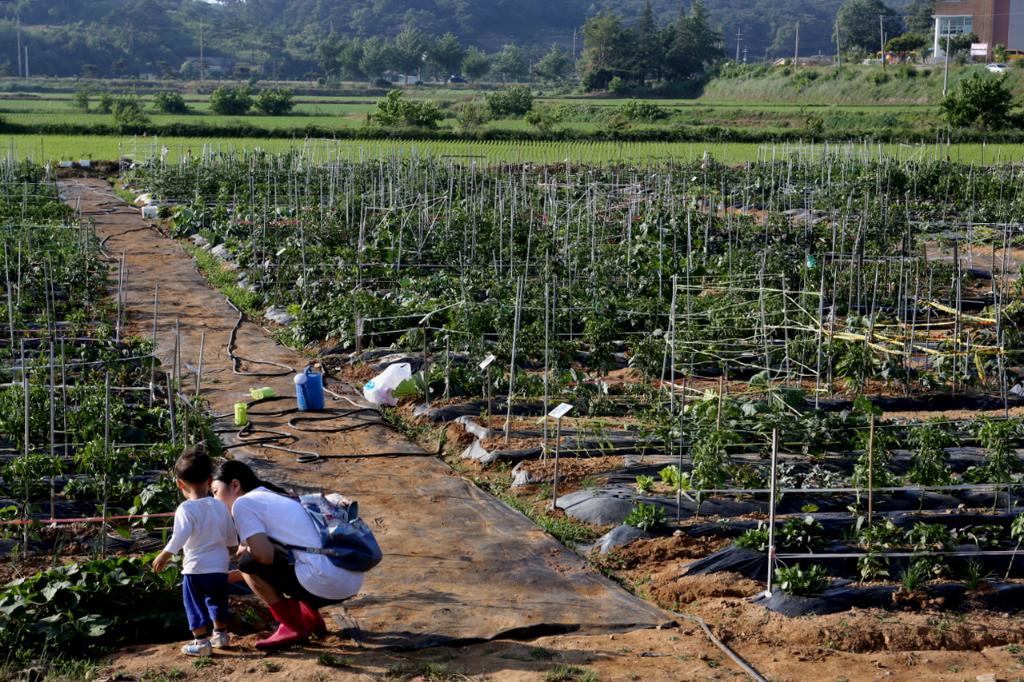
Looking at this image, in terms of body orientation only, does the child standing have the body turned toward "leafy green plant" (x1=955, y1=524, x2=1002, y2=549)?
no

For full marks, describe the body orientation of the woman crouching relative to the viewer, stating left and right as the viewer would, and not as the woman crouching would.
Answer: facing to the left of the viewer

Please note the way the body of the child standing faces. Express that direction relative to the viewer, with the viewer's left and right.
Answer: facing away from the viewer and to the left of the viewer

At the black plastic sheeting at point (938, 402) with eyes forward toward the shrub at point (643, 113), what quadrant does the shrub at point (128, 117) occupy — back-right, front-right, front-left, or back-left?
front-left

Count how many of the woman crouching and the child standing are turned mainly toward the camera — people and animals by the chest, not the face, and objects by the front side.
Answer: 0

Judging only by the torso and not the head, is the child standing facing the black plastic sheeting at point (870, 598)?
no

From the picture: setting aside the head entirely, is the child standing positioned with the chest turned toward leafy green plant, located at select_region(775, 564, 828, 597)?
no

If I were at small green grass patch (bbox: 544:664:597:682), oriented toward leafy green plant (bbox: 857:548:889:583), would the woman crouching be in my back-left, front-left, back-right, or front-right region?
back-left

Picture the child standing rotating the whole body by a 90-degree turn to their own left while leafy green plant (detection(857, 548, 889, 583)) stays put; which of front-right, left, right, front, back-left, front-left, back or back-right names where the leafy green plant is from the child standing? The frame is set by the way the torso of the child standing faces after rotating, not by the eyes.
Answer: back-left

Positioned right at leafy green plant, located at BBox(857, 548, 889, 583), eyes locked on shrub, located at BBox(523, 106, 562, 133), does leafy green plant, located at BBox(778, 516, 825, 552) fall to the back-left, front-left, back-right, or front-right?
front-left

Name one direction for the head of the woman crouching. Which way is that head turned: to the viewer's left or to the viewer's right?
to the viewer's left

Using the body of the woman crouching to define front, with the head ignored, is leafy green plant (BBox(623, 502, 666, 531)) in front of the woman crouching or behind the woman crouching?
behind

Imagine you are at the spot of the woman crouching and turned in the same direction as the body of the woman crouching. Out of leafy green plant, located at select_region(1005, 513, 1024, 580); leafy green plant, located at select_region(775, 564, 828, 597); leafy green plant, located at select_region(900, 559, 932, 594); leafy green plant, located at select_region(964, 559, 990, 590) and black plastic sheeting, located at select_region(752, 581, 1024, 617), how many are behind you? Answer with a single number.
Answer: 5

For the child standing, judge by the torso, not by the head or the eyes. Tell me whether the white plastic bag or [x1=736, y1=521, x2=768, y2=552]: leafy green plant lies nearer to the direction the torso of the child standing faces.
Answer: the white plastic bag

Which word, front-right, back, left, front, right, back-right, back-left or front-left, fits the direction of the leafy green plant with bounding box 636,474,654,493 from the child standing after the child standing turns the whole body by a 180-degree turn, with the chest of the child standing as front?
left

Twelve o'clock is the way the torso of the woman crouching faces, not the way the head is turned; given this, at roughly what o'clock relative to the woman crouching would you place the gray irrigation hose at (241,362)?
The gray irrigation hose is roughly at 3 o'clock from the woman crouching.

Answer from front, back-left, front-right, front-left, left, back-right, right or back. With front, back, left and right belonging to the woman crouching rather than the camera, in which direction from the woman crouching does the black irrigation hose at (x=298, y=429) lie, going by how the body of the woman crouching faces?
right
